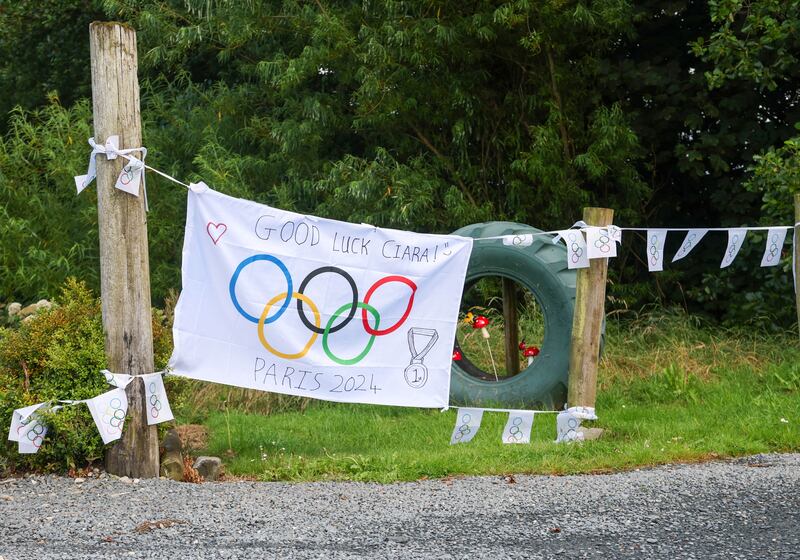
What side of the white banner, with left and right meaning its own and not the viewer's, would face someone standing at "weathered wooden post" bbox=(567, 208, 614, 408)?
left

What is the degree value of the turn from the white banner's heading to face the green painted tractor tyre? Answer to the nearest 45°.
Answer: approximately 135° to its left

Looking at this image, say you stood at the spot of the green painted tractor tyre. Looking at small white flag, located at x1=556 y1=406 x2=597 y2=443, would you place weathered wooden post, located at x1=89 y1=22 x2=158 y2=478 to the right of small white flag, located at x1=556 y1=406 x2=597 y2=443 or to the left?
right

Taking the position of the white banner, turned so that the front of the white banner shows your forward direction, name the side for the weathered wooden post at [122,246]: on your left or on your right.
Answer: on your right

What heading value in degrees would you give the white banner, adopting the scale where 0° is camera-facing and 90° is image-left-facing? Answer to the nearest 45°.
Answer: approximately 0°

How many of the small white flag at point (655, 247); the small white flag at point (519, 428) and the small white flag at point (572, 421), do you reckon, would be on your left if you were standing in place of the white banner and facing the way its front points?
3
